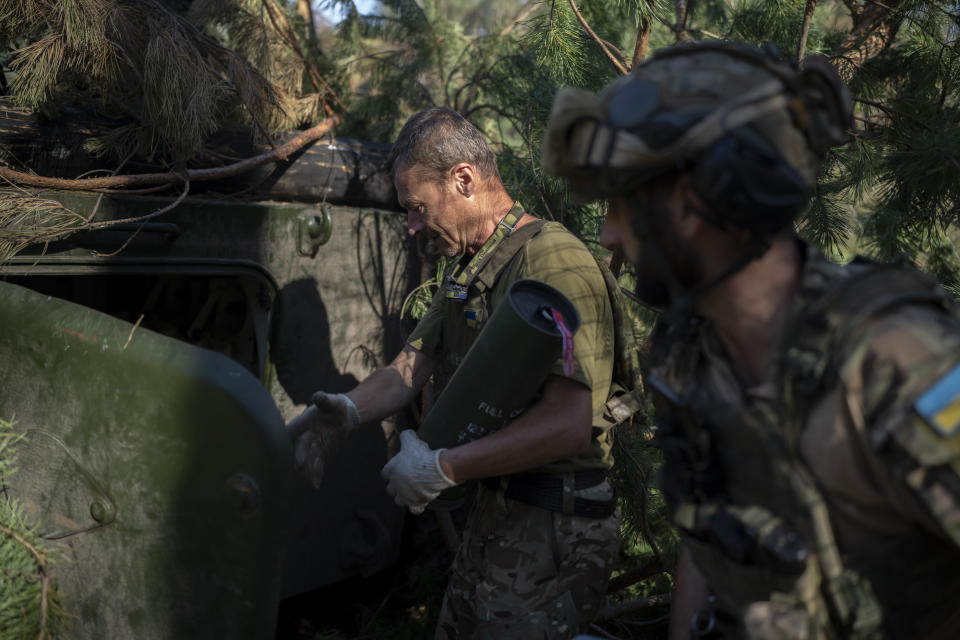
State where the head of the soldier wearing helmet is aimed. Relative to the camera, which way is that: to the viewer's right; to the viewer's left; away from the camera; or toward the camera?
to the viewer's left

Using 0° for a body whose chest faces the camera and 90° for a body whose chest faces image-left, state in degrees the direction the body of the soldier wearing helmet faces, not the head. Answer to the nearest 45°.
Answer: approximately 45°
